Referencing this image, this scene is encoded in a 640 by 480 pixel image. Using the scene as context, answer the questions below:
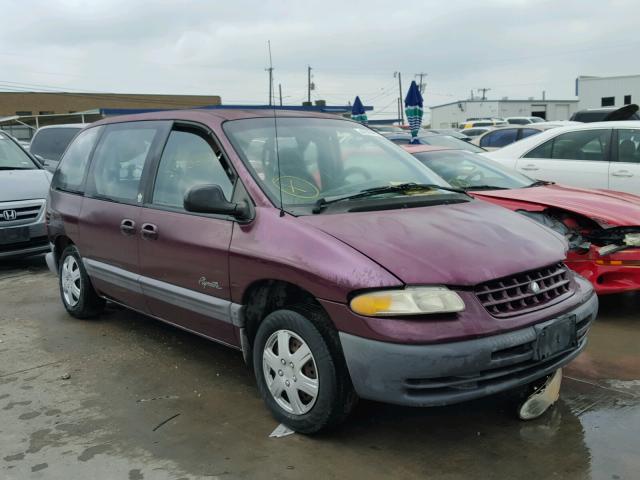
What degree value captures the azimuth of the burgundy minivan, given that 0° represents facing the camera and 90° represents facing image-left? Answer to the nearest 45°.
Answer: approximately 315°

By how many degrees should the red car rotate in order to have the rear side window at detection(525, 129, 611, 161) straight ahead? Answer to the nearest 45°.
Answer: approximately 135° to its left

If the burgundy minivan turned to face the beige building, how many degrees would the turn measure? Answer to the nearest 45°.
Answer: approximately 135° to its left

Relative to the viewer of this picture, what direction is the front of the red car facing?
facing the viewer and to the right of the viewer

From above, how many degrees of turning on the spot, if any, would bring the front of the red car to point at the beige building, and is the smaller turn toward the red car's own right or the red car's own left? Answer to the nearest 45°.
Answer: approximately 180°

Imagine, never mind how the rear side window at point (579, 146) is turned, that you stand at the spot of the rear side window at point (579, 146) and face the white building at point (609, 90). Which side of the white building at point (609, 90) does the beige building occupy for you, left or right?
left

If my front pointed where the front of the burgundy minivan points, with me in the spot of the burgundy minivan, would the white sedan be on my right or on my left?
on my left

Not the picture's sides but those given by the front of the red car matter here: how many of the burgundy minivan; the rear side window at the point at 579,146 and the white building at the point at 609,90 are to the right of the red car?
1

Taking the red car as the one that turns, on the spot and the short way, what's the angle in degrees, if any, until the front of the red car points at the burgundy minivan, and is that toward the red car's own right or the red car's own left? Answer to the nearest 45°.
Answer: approximately 90° to the red car's own right

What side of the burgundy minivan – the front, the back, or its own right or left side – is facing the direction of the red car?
left

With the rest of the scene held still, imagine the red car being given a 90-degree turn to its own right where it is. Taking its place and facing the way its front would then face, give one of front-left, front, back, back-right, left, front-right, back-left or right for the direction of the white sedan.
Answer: back-right

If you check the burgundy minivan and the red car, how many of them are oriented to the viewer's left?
0
